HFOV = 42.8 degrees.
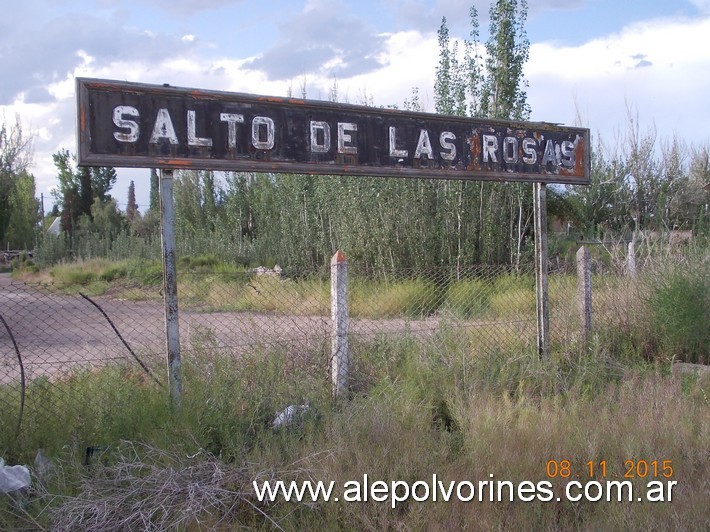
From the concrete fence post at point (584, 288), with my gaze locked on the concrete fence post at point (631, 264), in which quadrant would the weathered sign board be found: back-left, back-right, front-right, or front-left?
back-left

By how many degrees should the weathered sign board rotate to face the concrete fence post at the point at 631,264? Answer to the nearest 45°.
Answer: approximately 90° to its left

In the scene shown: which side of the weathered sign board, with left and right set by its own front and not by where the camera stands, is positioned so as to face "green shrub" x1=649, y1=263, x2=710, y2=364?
left

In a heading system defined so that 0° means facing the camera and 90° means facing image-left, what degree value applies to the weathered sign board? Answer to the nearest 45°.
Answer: approximately 315°

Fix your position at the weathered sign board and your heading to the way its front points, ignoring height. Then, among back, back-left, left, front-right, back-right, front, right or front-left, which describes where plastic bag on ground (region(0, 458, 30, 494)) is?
right
